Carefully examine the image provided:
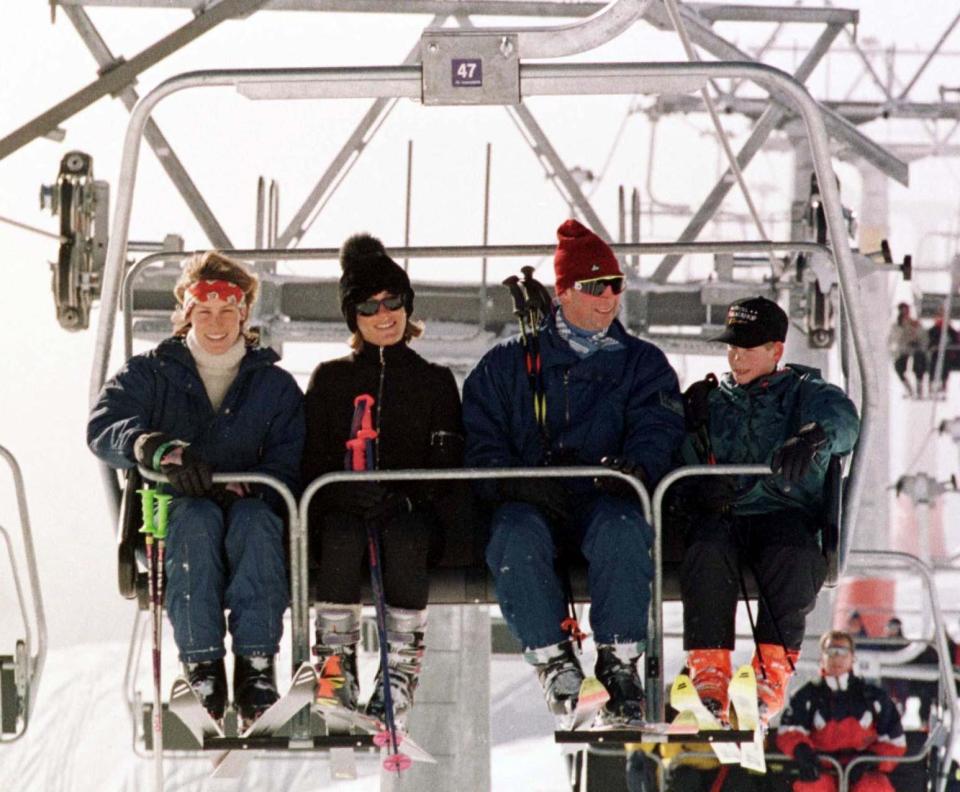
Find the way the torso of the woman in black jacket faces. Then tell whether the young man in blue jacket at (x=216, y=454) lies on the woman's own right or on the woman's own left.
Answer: on the woman's own right

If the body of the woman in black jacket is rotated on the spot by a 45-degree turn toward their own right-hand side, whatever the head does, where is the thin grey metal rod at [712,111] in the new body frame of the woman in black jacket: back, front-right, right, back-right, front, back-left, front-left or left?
back

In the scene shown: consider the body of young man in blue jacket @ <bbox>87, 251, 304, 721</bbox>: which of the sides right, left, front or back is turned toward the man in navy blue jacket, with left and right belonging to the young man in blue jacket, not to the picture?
left

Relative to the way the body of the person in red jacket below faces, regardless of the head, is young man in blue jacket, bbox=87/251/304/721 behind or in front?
in front

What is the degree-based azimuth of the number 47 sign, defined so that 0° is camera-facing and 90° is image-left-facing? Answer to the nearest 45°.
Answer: approximately 0°

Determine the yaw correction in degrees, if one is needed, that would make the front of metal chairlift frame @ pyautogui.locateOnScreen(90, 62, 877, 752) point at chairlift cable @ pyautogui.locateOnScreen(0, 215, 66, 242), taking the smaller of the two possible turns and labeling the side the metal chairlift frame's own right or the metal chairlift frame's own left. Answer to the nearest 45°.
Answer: approximately 135° to the metal chairlift frame's own right

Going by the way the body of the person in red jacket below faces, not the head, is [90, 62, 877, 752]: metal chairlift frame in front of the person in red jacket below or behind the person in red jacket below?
in front

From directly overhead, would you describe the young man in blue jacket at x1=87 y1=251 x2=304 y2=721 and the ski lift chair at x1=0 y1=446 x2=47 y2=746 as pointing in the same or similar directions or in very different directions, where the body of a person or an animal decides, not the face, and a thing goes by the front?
very different directions

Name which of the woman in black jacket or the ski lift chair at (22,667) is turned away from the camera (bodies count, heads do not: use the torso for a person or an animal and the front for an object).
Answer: the ski lift chair
